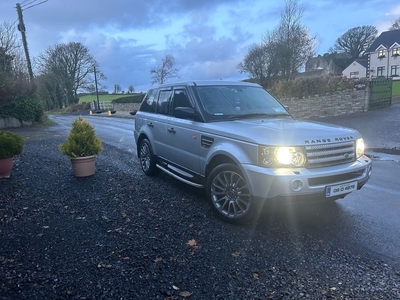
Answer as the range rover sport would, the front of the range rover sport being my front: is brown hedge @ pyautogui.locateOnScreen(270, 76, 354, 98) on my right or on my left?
on my left

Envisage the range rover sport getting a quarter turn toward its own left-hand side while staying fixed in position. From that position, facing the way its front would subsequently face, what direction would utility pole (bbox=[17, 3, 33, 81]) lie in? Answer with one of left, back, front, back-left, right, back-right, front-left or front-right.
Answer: left

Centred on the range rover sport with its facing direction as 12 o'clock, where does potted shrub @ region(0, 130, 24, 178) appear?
The potted shrub is roughly at 5 o'clock from the range rover sport.

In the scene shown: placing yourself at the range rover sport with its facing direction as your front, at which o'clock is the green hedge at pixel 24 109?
The green hedge is roughly at 6 o'clock from the range rover sport.

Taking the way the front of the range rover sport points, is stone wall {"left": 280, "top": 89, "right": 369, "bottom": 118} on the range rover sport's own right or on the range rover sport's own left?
on the range rover sport's own left

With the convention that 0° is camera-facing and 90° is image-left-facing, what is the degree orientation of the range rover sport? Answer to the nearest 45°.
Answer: approximately 315°

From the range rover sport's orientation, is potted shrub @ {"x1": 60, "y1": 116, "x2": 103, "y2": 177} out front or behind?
behind

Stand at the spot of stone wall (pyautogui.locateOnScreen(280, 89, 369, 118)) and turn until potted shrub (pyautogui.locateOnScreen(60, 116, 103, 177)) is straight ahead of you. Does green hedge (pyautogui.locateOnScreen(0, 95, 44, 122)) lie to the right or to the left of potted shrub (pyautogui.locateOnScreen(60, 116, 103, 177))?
right

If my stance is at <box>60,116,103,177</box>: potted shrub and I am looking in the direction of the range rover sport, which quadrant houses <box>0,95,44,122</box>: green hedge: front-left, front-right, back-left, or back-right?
back-left
